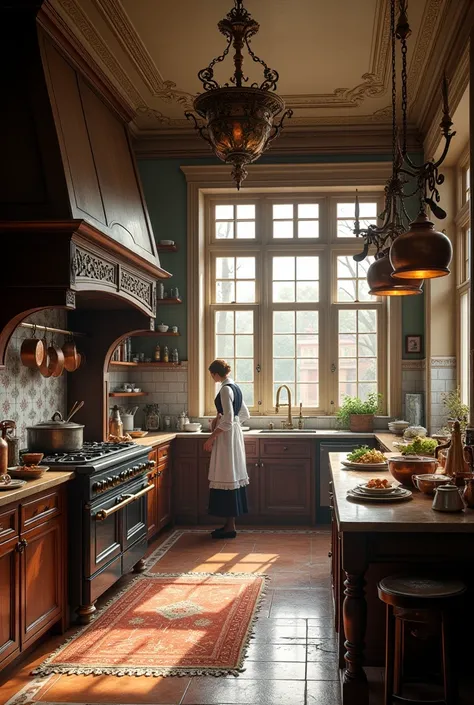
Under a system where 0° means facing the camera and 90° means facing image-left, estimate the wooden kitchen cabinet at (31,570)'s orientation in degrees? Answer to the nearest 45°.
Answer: approximately 315°

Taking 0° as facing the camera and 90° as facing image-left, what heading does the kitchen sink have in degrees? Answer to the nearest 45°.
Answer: approximately 0°

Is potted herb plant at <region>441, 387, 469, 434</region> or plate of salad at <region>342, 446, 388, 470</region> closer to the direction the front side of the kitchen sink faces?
the plate of salad

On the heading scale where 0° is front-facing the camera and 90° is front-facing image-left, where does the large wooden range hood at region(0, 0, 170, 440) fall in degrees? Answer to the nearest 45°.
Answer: approximately 315°

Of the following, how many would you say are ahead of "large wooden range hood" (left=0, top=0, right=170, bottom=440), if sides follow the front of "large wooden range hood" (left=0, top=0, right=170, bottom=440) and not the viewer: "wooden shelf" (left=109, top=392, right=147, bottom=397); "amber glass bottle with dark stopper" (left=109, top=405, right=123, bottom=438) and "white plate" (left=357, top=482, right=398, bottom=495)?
1

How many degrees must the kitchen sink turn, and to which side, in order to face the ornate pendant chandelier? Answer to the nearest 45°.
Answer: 0° — it already faces it

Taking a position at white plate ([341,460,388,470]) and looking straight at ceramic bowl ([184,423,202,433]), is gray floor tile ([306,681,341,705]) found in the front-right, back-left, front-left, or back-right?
back-left
